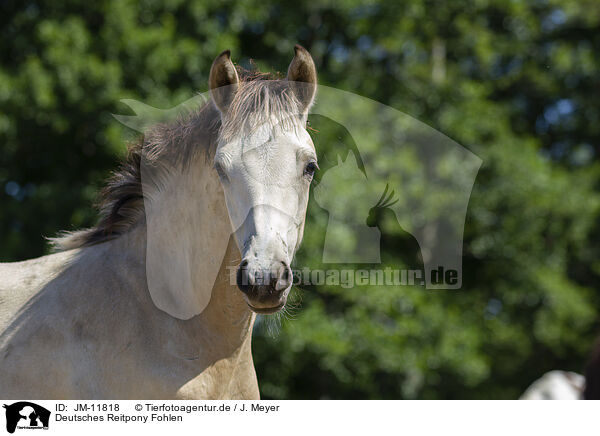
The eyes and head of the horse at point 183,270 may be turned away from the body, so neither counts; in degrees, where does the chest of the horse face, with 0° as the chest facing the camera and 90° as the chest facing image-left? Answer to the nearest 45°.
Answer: approximately 315°
